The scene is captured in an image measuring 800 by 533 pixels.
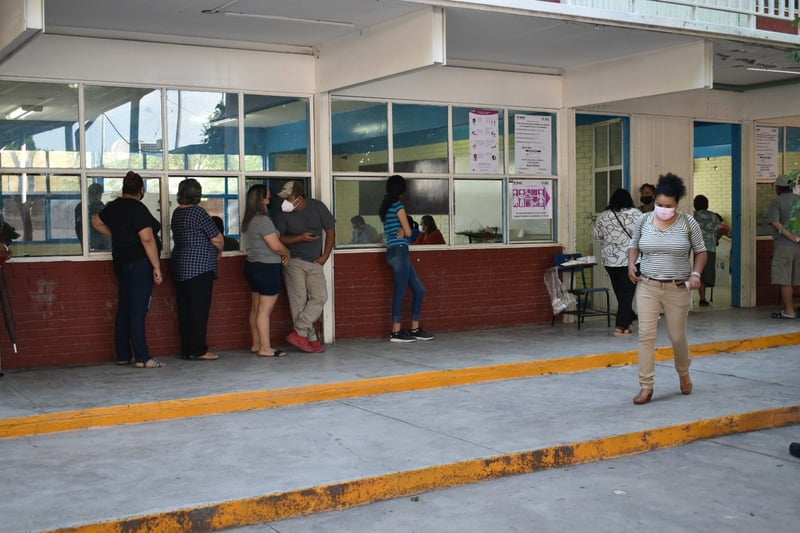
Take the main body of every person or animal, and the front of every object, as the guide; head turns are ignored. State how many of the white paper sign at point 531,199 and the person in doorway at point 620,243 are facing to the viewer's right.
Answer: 0

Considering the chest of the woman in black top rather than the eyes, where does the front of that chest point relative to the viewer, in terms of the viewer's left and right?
facing away from the viewer and to the right of the viewer

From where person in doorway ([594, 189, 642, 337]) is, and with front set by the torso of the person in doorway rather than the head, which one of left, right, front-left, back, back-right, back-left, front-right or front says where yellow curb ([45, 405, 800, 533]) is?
back

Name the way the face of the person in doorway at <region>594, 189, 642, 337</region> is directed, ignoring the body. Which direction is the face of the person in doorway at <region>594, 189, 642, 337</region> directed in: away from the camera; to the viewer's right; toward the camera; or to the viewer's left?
away from the camera

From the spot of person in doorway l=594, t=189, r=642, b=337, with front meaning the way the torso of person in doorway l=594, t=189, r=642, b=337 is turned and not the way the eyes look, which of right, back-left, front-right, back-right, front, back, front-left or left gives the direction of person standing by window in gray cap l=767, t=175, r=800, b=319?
front-right

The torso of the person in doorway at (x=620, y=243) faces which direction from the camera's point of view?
away from the camera

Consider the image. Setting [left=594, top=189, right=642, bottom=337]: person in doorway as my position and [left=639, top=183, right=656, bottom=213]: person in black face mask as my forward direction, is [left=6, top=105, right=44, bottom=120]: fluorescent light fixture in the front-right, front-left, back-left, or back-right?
back-left
